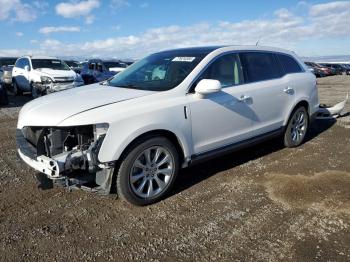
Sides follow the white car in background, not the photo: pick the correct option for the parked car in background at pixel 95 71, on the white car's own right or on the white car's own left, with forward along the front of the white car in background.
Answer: on the white car's own left

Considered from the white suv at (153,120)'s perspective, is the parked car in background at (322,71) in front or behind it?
behind

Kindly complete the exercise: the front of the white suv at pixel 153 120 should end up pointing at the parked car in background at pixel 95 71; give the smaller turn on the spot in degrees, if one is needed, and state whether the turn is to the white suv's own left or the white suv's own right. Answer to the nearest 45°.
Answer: approximately 135° to the white suv's own right

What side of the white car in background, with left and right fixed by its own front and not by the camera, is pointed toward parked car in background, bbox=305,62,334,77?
left

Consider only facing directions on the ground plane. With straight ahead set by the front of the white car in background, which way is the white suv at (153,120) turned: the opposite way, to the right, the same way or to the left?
to the right

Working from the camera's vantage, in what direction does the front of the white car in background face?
facing the viewer and to the right of the viewer

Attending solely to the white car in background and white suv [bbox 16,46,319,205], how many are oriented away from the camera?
0

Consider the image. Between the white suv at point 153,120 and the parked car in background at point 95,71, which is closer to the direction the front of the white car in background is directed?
the white suv

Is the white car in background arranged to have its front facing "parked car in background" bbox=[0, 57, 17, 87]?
no

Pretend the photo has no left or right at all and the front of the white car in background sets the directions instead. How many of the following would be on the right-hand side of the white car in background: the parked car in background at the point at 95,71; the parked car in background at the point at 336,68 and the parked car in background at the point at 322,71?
0

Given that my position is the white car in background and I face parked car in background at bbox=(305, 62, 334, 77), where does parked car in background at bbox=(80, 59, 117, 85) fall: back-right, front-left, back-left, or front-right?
front-left

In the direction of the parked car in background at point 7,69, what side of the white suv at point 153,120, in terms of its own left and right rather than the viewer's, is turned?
right

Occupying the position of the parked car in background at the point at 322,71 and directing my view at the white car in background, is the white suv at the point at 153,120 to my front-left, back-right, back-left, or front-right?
front-left

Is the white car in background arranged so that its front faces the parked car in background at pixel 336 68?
no
